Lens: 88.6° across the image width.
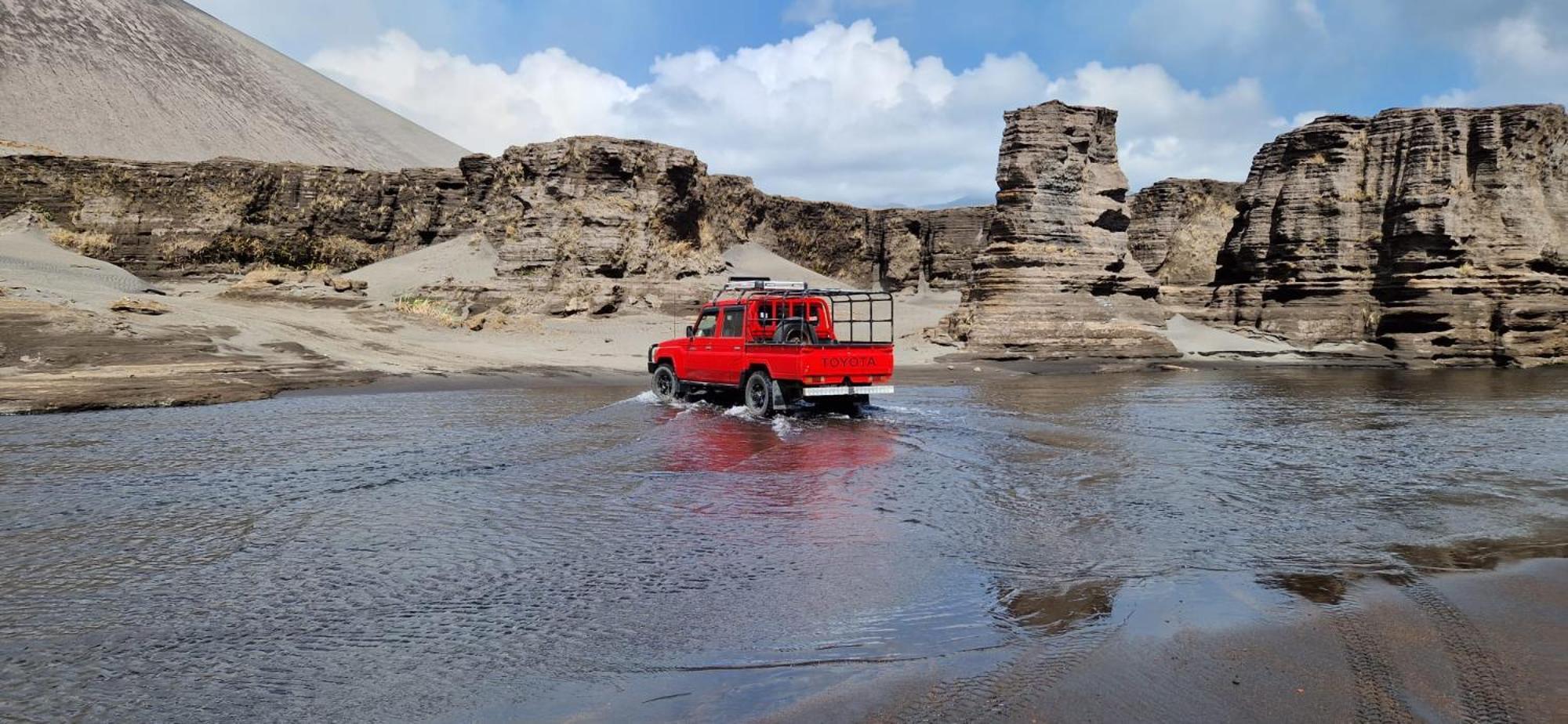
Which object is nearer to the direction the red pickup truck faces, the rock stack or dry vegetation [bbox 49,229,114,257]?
the dry vegetation

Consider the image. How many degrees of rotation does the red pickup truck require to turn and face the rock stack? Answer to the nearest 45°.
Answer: approximately 90° to its right

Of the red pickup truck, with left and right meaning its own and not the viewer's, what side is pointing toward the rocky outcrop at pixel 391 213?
front

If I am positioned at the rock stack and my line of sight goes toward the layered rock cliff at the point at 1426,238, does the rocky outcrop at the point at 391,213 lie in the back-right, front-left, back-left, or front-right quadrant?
back-left

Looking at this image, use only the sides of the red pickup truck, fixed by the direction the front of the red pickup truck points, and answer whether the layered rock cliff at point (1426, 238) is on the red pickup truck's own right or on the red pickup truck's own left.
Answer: on the red pickup truck's own right

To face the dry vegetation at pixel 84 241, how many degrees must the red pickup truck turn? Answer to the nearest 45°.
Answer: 0° — it already faces it

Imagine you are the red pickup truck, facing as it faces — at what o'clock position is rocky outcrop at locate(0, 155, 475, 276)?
The rocky outcrop is roughly at 12 o'clock from the red pickup truck.

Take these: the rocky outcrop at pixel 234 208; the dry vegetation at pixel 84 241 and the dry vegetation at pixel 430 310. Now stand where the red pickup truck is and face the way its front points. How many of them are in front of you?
3

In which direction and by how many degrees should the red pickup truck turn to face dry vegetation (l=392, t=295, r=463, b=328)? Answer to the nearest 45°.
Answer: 0° — it already faces it

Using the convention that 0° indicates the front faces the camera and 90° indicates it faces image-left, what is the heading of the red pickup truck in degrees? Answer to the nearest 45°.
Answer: approximately 135°
